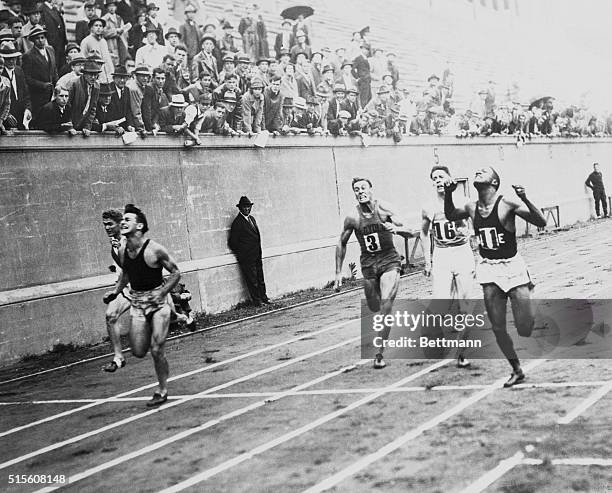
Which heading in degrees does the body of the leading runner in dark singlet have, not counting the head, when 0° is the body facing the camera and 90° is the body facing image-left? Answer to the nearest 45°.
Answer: approximately 45°

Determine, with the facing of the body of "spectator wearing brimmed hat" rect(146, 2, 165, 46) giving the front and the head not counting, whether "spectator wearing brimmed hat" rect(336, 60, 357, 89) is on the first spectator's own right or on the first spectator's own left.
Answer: on the first spectator's own left

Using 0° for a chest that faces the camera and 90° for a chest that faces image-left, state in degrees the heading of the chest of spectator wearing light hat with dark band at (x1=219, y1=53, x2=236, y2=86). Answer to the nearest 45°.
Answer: approximately 0°

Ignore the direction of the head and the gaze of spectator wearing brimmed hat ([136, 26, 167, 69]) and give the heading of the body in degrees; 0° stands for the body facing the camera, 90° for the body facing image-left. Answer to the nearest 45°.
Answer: approximately 0°

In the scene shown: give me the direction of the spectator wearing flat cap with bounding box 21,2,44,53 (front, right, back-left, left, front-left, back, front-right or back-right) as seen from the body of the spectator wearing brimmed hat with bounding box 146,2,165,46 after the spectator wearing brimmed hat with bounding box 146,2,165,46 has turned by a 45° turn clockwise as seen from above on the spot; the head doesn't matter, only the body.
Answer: front-right

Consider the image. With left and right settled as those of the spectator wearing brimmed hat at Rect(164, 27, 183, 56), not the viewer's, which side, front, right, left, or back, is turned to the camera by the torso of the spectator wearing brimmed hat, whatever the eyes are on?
front

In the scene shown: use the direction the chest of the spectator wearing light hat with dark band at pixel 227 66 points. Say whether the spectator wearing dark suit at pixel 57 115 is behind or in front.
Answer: in front

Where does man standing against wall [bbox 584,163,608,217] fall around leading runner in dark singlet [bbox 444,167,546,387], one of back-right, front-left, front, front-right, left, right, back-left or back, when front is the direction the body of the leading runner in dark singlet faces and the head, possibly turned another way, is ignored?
back-right

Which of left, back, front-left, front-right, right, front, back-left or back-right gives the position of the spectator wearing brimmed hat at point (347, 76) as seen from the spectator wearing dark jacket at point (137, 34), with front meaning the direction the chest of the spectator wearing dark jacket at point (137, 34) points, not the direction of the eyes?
left

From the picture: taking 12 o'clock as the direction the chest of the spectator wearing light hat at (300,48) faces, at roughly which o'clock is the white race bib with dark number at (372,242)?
The white race bib with dark number is roughly at 12 o'clock from the spectator wearing light hat.

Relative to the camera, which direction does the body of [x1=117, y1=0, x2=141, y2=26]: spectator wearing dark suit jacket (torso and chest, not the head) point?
toward the camera

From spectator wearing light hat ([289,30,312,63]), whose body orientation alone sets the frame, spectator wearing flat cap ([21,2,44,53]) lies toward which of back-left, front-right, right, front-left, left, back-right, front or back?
front-right

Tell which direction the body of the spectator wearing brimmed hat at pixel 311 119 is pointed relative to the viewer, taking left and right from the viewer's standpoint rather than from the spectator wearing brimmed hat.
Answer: facing the viewer

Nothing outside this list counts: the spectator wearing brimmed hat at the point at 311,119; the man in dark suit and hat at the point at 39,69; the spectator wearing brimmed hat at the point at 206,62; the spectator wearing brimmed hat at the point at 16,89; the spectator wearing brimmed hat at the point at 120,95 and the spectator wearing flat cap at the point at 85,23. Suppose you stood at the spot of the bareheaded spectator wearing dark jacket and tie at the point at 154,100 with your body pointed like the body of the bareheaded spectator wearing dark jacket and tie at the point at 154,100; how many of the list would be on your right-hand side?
4

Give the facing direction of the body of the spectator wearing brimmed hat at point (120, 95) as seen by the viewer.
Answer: toward the camera

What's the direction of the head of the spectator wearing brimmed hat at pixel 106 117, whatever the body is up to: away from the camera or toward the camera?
toward the camera

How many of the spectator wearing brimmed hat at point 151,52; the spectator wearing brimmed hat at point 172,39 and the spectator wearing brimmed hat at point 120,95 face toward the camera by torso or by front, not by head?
3
